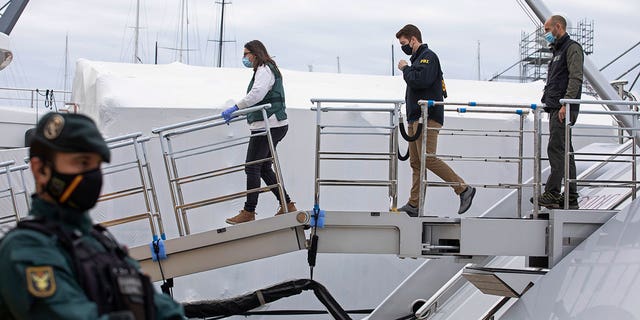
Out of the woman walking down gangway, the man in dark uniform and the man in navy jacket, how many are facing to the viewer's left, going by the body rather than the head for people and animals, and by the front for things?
2

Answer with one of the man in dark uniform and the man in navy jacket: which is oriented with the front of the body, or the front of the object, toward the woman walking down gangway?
the man in navy jacket

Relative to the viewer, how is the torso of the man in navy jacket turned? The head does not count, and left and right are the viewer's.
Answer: facing to the left of the viewer

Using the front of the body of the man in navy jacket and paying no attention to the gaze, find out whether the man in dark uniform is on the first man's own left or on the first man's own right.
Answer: on the first man's own left

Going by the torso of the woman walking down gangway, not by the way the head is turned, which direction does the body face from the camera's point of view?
to the viewer's left

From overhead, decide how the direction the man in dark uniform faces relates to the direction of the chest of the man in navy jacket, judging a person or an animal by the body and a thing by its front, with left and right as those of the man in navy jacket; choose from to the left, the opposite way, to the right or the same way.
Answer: the opposite way
